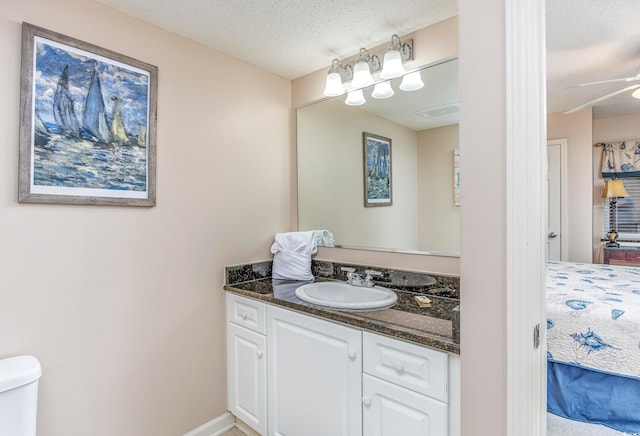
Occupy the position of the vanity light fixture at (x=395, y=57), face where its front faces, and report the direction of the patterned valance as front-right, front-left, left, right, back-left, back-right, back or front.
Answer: back

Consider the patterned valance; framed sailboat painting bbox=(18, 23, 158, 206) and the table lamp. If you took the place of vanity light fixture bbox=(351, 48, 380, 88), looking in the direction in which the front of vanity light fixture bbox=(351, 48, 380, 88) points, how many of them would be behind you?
2

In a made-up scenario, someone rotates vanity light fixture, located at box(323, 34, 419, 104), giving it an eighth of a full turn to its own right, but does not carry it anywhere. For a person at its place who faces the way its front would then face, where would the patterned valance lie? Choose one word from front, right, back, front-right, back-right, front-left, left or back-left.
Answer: back-right

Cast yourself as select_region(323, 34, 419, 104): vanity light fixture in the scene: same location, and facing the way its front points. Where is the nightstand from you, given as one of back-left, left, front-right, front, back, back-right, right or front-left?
back

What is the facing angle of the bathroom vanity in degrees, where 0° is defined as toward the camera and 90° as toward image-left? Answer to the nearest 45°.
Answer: approximately 45°

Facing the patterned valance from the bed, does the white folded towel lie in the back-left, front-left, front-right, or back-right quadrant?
back-left

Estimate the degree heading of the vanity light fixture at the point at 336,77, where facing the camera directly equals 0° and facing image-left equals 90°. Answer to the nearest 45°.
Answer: approximately 45°

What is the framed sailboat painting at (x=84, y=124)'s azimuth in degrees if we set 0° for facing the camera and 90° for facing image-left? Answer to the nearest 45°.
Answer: approximately 315°
